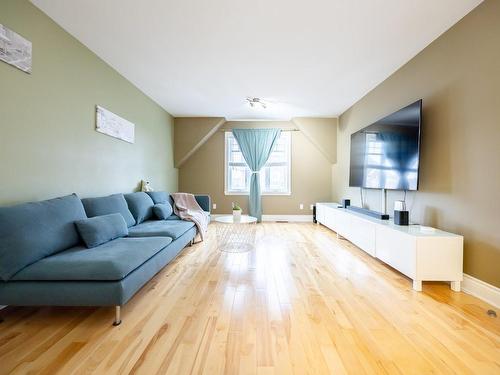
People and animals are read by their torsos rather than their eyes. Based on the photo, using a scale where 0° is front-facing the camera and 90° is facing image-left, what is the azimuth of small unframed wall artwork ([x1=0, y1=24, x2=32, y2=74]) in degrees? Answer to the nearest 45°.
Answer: approximately 315°

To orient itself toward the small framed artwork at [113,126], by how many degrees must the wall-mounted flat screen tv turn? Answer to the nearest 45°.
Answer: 0° — it already faces it

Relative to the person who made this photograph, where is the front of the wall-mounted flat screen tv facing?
facing the viewer and to the left of the viewer

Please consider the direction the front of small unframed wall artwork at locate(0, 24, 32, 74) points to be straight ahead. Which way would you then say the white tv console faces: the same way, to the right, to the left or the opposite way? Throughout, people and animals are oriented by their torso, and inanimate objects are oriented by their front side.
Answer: the opposite way

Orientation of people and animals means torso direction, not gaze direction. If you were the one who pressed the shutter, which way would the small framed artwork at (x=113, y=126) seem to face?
facing the viewer and to the right of the viewer

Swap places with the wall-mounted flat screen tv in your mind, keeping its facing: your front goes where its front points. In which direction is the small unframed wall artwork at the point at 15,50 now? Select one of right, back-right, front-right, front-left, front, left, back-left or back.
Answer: front

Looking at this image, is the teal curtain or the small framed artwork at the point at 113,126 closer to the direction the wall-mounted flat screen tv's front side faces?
the small framed artwork

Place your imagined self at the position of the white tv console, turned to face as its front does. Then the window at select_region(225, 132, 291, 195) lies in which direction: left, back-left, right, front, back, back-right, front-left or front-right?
right

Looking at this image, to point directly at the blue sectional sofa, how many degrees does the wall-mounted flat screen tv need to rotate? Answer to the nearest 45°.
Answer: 0° — it already faces it

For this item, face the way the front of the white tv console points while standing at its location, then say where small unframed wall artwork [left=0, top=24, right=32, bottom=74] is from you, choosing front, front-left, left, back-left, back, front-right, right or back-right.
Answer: front

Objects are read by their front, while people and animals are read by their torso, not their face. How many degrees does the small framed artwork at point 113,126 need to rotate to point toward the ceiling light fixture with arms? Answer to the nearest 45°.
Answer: approximately 45° to its left

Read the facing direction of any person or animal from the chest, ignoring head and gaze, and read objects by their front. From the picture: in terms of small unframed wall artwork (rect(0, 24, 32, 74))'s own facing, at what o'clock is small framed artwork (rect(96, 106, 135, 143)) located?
small framed artwork (rect(96, 106, 135, 143)) is roughly at 9 o'clock from small unframed wall artwork (rect(0, 24, 32, 74)).

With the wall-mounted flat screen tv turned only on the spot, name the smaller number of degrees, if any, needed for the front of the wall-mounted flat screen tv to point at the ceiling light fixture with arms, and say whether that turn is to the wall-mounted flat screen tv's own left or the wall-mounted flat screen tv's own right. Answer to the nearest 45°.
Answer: approximately 45° to the wall-mounted flat screen tv's own right

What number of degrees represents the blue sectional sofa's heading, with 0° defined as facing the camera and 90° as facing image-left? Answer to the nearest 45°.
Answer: approximately 315°

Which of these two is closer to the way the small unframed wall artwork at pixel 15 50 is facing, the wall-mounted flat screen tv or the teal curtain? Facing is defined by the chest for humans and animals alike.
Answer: the wall-mounted flat screen tv
